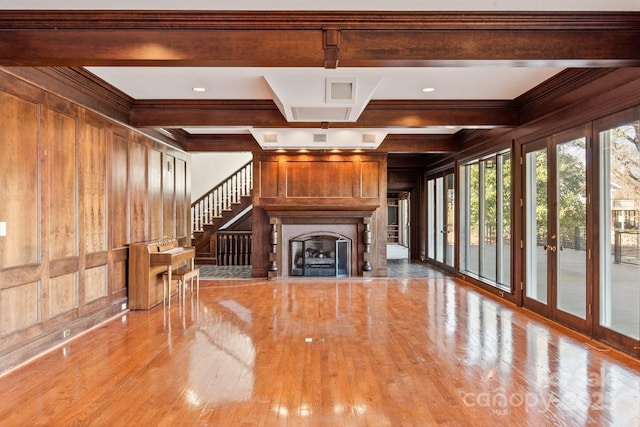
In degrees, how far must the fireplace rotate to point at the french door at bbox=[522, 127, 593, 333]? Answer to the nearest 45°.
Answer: approximately 45° to its left

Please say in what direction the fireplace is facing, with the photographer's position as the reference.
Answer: facing the viewer

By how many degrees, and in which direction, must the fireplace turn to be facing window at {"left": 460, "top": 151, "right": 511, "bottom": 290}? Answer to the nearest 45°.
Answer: approximately 45° to its left

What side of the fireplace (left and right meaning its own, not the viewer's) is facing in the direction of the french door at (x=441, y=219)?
left

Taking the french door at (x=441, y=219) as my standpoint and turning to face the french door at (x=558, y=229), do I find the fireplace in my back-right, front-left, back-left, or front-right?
front-right

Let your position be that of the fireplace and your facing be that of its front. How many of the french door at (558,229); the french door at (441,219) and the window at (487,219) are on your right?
0

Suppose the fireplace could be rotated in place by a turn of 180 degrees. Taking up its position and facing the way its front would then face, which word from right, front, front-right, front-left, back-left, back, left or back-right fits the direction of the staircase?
front-left
